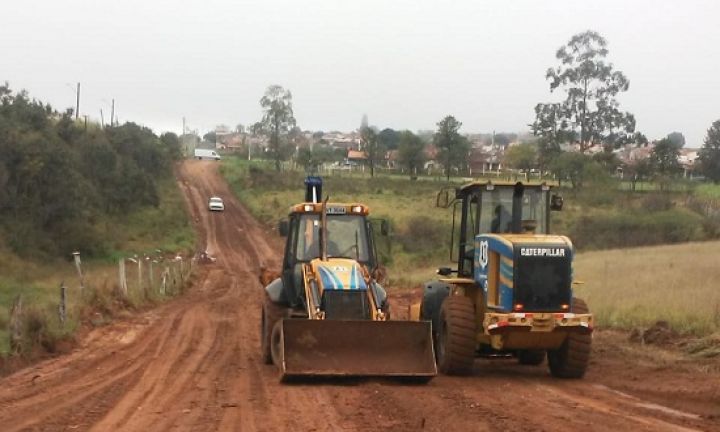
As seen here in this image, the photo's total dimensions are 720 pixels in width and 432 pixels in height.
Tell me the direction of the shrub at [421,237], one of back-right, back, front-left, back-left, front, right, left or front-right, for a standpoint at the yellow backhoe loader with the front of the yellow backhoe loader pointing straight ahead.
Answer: back

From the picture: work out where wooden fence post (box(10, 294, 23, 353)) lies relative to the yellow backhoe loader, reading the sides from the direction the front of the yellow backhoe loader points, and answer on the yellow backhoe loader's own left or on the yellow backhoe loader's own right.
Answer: on the yellow backhoe loader's own right

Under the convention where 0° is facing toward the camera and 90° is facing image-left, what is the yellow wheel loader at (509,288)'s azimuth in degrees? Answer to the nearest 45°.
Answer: approximately 135°

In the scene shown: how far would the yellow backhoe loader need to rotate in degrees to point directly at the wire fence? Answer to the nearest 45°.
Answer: approximately 135° to its right

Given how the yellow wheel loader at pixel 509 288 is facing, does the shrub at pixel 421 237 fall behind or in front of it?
in front

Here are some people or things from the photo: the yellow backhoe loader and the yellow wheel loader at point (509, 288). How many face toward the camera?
1

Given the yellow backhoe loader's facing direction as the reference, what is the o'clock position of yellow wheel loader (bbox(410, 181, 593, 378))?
The yellow wheel loader is roughly at 9 o'clock from the yellow backhoe loader.

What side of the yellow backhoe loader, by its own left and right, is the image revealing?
front
